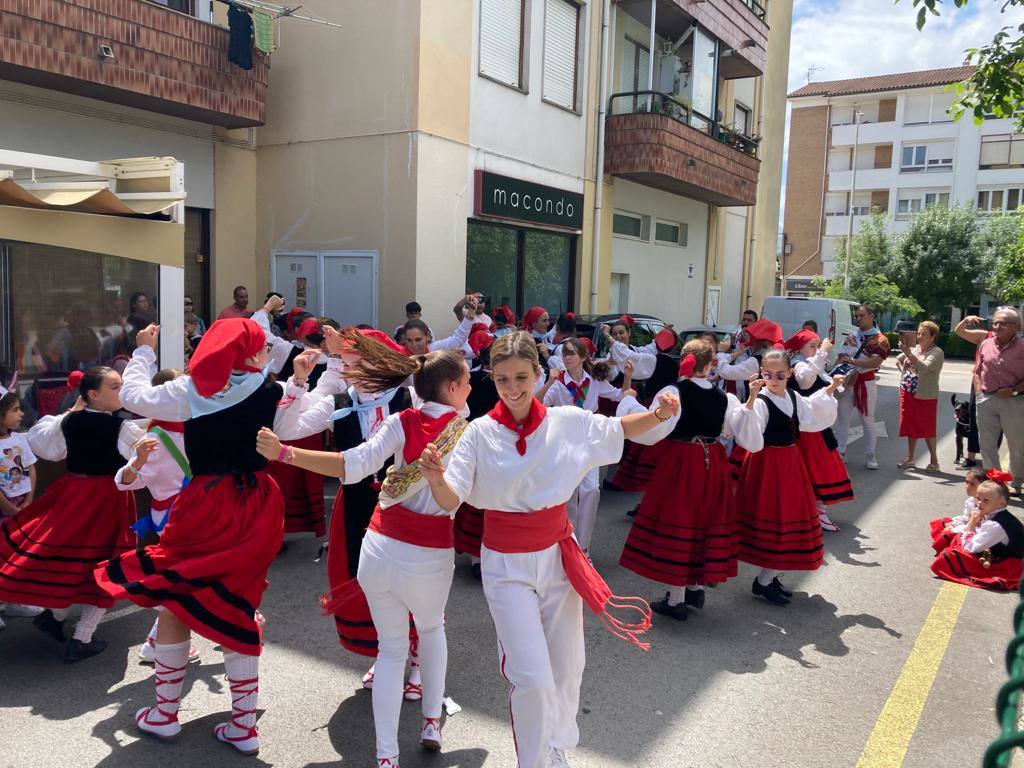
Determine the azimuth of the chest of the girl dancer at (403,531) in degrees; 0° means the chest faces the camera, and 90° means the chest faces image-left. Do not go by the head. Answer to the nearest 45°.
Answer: approximately 225°

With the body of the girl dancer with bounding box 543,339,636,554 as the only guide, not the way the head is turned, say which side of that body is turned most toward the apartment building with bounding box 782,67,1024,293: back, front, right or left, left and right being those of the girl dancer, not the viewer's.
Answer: back

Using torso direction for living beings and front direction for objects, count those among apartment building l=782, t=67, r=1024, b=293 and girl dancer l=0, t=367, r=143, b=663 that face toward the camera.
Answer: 1

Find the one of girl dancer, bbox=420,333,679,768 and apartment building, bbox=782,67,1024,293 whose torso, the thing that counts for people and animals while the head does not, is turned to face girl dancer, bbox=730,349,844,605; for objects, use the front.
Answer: the apartment building

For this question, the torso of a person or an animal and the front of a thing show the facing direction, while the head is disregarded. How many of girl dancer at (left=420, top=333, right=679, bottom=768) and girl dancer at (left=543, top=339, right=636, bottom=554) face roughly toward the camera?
2

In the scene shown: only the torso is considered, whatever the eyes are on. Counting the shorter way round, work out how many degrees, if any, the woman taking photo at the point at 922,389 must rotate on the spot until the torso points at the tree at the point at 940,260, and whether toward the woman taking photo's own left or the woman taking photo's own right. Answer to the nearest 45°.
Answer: approximately 135° to the woman taking photo's own right

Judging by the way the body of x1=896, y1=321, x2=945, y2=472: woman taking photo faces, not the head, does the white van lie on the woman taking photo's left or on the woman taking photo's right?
on the woman taking photo's right

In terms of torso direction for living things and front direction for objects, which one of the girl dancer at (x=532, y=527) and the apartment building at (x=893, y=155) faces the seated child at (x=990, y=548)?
the apartment building

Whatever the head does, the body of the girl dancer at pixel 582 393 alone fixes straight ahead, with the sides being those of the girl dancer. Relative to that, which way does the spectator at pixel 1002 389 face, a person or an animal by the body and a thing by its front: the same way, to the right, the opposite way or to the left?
to the right
